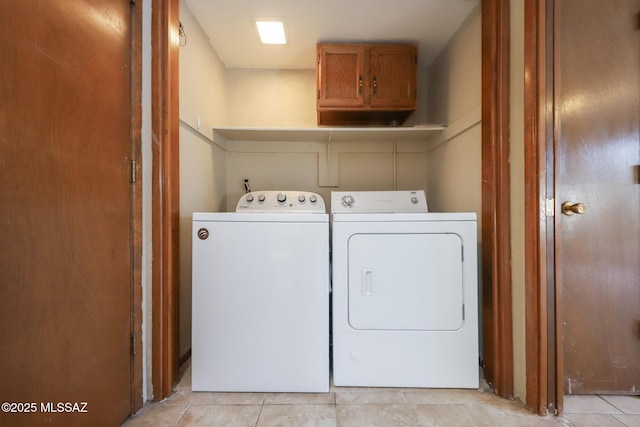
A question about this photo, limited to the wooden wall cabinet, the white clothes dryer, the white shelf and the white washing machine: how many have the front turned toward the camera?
4

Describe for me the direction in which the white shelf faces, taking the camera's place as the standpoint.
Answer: facing the viewer

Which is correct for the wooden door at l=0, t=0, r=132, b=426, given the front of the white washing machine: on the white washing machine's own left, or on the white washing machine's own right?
on the white washing machine's own right

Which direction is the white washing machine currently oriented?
toward the camera

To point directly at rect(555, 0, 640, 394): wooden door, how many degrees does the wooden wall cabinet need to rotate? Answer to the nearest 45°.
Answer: approximately 45° to its left

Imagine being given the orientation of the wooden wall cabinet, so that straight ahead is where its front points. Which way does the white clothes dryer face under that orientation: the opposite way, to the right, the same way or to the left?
the same way

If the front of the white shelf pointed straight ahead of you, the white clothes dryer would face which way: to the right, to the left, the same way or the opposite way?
the same way

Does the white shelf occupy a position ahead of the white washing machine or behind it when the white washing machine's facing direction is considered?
behind

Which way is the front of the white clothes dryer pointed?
toward the camera

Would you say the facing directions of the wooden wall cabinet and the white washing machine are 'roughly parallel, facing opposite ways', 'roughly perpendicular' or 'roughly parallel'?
roughly parallel

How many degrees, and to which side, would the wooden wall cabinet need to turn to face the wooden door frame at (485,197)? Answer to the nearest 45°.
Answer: approximately 45° to its left

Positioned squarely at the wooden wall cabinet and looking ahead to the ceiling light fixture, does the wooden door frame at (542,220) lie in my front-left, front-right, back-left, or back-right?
back-left
